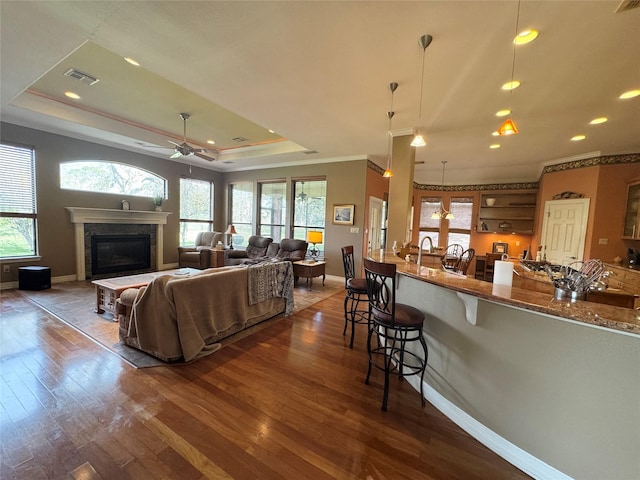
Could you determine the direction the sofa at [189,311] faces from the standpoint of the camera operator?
facing away from the viewer and to the left of the viewer

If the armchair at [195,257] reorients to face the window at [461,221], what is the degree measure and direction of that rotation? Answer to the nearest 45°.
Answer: approximately 135° to its left

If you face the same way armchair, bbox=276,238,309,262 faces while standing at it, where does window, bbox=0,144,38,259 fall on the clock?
The window is roughly at 1 o'clock from the armchair.

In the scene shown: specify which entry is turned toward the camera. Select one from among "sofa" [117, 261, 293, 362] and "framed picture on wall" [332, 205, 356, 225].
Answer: the framed picture on wall

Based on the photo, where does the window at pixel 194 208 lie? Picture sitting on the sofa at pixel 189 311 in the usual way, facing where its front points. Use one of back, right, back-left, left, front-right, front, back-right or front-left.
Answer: front-right

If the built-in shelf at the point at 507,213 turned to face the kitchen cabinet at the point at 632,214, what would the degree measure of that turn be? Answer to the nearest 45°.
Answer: approximately 45° to its left

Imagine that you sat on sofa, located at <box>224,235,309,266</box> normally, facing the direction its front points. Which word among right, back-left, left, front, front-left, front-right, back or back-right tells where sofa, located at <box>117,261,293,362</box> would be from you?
front-left

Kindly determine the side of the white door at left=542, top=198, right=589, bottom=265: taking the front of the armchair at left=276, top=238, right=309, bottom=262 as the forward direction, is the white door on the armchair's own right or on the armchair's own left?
on the armchair's own left

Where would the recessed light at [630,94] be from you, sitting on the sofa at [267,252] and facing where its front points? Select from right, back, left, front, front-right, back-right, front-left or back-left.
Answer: left

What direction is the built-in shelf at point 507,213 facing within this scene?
toward the camera

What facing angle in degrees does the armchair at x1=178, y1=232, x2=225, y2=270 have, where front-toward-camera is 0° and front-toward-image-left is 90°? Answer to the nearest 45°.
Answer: approximately 45°

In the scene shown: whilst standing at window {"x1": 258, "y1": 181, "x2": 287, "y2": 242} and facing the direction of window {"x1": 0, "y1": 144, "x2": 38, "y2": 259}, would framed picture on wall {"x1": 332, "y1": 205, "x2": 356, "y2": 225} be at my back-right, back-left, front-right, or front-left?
back-left

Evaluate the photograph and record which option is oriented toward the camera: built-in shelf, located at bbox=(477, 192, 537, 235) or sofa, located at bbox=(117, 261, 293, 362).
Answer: the built-in shelf

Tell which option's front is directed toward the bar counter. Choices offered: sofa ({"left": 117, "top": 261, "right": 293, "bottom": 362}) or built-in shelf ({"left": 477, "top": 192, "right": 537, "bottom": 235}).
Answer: the built-in shelf

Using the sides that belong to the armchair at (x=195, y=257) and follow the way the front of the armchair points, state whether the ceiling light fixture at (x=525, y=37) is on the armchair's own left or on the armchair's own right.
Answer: on the armchair's own left

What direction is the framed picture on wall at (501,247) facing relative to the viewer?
toward the camera

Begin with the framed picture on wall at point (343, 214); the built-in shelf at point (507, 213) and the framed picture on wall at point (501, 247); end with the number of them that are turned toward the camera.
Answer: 3

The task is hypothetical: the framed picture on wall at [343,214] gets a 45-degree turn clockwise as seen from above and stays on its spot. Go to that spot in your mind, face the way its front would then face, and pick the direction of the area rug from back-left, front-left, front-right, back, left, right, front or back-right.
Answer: front

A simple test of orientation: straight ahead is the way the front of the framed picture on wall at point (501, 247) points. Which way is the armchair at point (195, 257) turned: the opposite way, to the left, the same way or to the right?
the same way

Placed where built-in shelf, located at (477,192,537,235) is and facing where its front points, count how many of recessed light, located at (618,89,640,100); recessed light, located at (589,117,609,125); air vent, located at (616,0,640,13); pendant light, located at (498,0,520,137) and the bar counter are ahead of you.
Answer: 5

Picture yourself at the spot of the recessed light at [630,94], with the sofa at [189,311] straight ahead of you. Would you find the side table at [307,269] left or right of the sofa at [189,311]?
right

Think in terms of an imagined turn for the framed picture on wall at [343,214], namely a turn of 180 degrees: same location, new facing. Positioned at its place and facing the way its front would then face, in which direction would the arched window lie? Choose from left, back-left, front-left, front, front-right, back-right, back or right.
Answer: left
